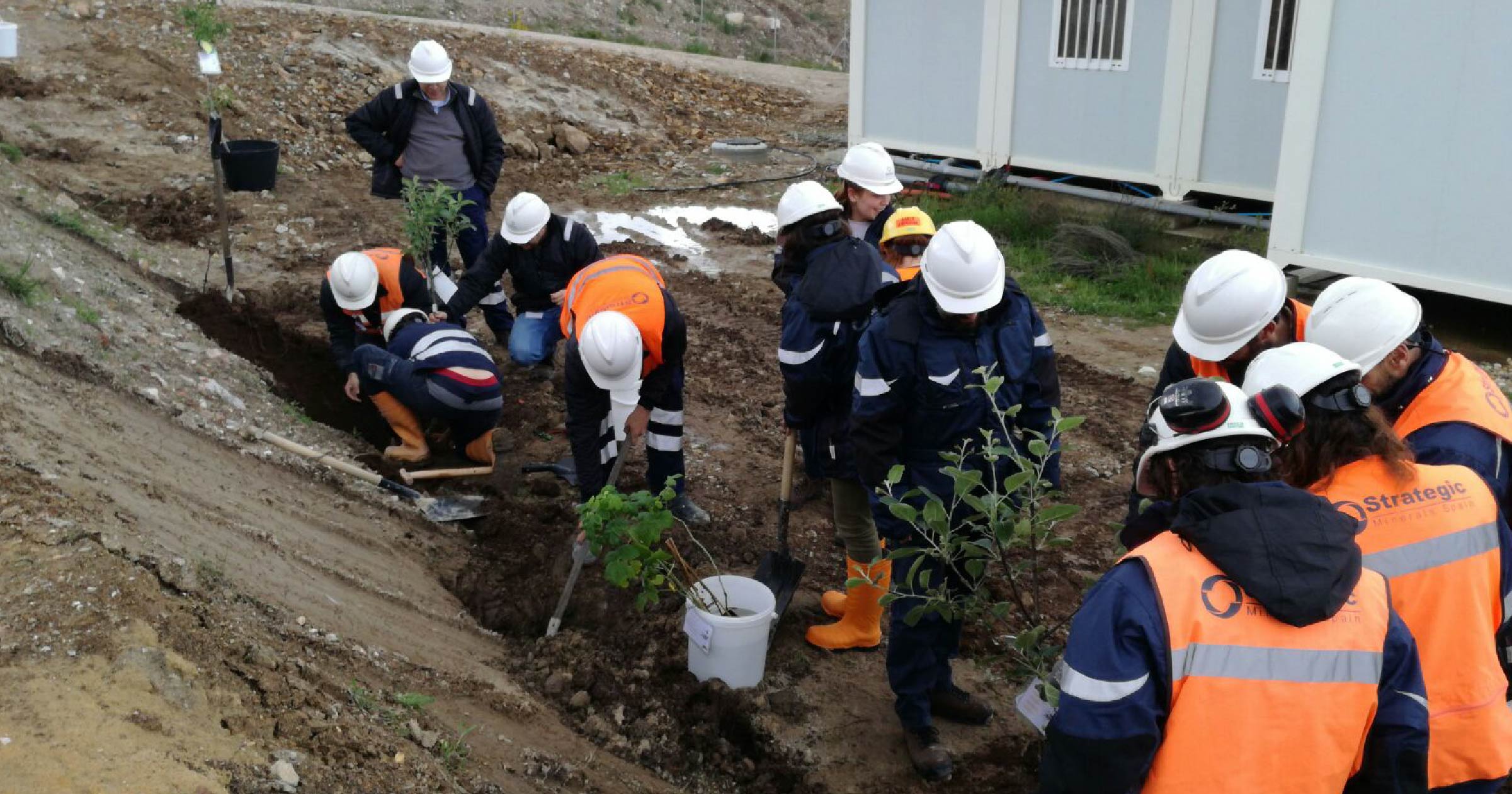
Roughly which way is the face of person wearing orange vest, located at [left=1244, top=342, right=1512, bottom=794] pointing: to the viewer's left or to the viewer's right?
to the viewer's left

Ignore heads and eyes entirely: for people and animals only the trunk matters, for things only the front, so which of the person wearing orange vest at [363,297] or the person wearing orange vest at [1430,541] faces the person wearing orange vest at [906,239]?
the person wearing orange vest at [1430,541]

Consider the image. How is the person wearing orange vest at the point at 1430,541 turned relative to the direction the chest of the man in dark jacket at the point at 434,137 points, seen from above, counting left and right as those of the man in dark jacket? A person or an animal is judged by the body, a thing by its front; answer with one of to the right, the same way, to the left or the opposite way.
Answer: the opposite way

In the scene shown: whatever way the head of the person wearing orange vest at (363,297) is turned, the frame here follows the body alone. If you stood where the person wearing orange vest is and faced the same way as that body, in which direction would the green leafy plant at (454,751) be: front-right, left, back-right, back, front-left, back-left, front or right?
front-left

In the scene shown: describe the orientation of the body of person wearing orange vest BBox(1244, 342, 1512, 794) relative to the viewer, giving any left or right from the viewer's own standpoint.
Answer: facing away from the viewer and to the left of the viewer

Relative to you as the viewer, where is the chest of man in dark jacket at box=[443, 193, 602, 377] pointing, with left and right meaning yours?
facing the viewer and to the left of the viewer

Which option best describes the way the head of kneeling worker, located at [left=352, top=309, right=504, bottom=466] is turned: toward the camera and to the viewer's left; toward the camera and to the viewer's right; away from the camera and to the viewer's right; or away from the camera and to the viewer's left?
away from the camera and to the viewer's left

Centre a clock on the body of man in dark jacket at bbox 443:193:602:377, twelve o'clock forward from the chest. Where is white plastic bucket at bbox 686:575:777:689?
The white plastic bucket is roughly at 10 o'clock from the man in dark jacket.
